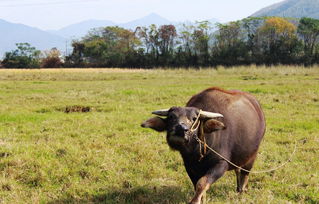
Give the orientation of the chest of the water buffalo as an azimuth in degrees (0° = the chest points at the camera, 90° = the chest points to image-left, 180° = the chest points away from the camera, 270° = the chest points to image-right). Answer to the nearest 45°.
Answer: approximately 45°

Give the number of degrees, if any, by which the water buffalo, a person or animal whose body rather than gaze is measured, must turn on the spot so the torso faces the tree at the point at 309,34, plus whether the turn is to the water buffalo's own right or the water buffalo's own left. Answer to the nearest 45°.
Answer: approximately 135° to the water buffalo's own right

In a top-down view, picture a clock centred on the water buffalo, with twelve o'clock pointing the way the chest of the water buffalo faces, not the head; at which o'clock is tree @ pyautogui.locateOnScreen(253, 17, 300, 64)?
The tree is roughly at 5 o'clock from the water buffalo.
